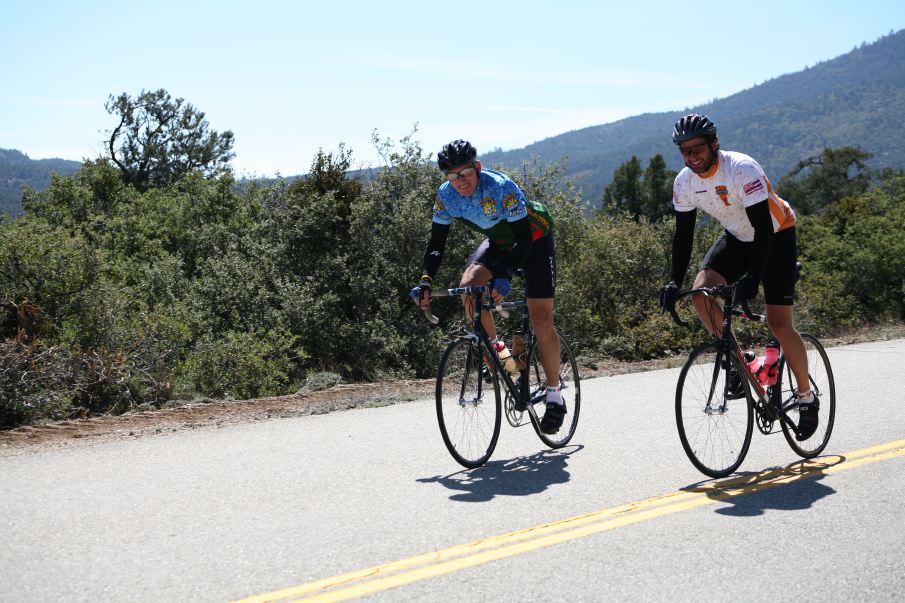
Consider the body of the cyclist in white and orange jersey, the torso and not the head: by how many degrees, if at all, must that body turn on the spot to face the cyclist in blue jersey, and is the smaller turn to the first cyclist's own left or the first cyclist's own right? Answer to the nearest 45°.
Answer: approximately 45° to the first cyclist's own right

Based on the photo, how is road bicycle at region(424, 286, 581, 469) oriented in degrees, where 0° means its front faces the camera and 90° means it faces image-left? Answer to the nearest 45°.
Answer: approximately 45°

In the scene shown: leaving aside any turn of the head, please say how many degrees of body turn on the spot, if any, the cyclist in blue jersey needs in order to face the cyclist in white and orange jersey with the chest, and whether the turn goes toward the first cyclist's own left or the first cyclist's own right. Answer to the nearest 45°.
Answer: approximately 135° to the first cyclist's own left

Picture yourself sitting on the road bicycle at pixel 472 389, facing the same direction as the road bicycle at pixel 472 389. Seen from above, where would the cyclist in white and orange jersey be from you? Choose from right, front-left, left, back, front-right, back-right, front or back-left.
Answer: back-left

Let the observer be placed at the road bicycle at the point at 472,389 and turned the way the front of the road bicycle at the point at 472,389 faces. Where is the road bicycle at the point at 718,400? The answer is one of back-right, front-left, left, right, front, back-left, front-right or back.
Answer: back-left
